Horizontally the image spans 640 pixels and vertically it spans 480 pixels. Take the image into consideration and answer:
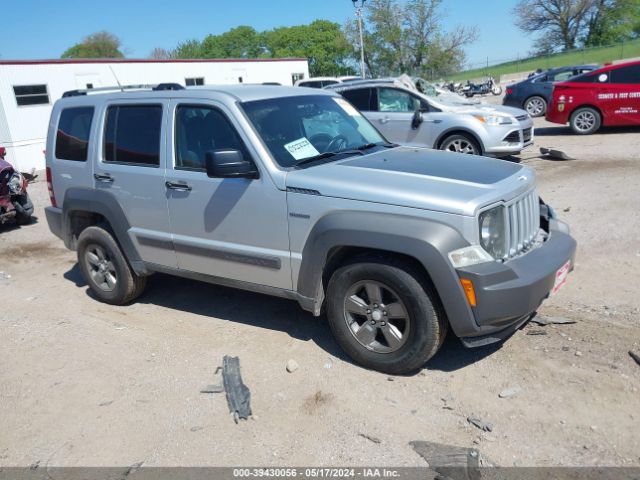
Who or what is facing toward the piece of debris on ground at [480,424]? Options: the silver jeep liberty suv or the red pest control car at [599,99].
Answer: the silver jeep liberty suv

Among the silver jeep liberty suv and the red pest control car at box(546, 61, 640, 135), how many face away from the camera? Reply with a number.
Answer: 0

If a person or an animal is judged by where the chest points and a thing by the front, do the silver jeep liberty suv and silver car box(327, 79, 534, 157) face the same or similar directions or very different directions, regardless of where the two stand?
same or similar directions

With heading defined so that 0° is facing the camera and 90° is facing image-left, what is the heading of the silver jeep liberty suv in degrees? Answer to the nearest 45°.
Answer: approximately 315°

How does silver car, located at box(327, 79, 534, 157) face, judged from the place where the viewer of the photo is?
facing the viewer and to the right of the viewer
